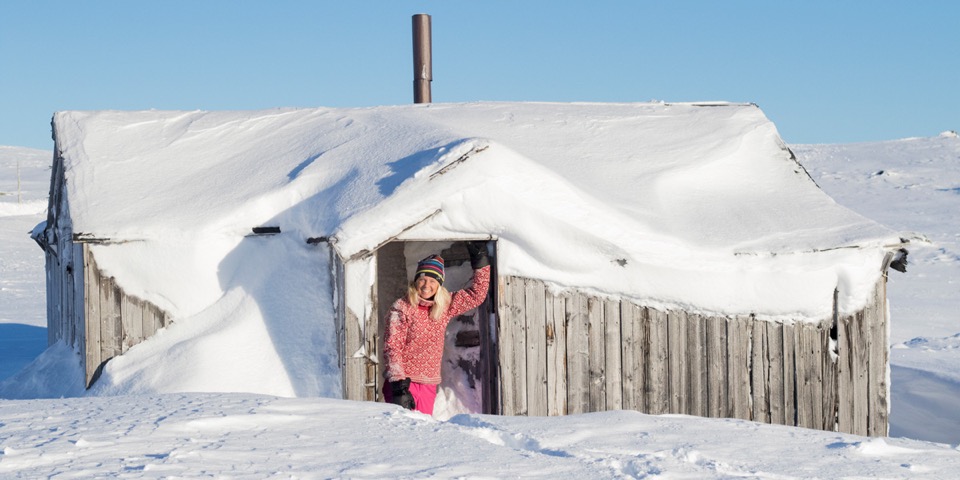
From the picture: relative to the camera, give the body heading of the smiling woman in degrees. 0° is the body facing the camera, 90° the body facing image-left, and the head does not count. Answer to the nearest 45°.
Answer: approximately 0°

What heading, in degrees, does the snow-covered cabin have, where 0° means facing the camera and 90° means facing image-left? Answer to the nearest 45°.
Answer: approximately 0°
